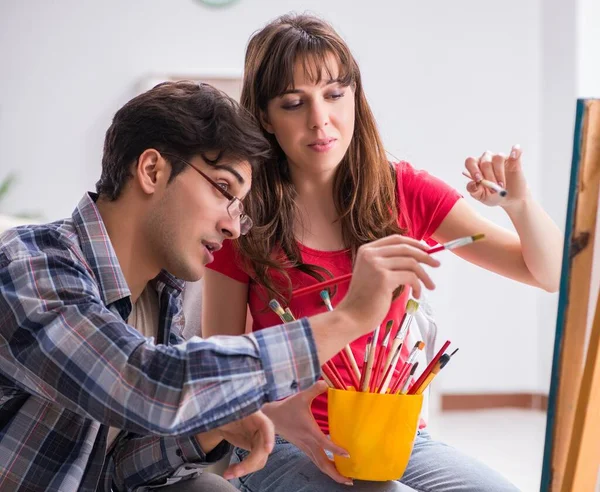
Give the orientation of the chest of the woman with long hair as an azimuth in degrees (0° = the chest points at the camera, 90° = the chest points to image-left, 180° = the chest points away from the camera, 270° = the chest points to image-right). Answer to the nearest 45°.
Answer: approximately 0°

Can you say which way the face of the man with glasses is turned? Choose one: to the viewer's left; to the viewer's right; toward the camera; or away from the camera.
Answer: to the viewer's right
